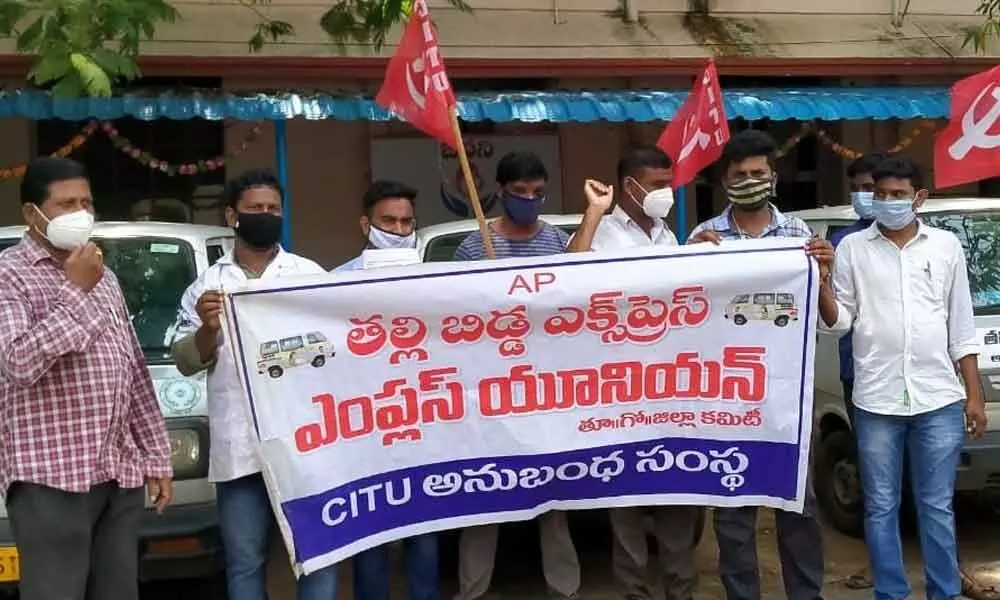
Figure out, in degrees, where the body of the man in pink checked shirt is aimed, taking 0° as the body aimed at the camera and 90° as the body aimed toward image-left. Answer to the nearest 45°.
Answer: approximately 315°

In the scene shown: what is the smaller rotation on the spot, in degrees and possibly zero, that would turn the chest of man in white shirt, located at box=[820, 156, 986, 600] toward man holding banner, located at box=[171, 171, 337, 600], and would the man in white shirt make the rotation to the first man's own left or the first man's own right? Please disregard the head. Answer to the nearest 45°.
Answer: approximately 45° to the first man's own right

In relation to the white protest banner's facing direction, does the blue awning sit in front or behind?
behind
